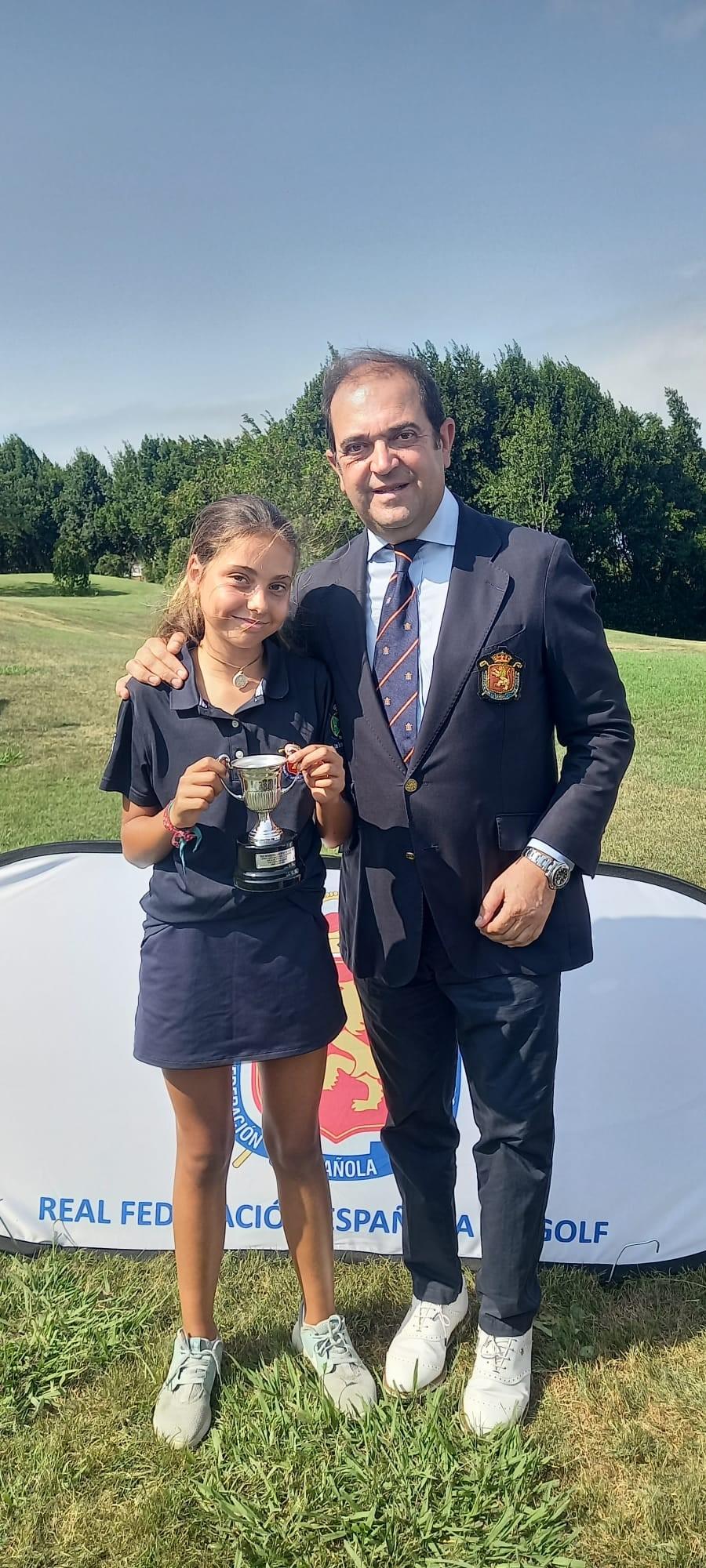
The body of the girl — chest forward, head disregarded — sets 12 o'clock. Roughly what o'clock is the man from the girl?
The man is roughly at 9 o'clock from the girl.

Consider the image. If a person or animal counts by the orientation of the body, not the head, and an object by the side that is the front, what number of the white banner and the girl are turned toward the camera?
2

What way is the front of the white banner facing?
toward the camera

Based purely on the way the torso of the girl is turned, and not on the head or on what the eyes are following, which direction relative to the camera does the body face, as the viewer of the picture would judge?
toward the camera
